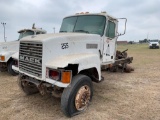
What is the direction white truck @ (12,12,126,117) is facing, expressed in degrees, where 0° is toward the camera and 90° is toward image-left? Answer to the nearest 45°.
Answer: approximately 45°

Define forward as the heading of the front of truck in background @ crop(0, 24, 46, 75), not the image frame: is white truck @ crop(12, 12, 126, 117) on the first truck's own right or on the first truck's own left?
on the first truck's own left

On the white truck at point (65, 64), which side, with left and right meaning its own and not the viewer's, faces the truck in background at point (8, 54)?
right

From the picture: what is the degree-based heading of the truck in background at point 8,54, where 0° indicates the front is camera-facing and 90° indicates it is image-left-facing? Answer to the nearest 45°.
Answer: approximately 45°
